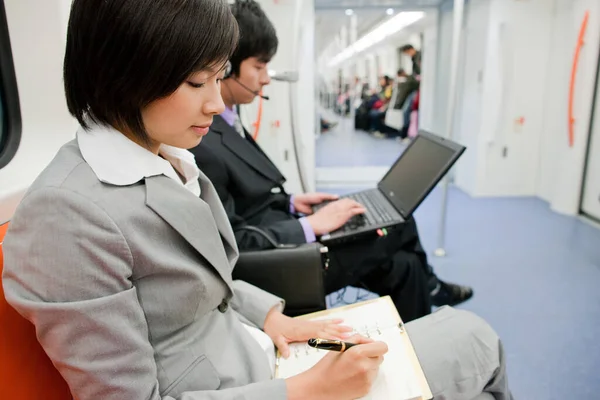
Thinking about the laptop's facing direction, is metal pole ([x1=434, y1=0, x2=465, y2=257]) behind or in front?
behind

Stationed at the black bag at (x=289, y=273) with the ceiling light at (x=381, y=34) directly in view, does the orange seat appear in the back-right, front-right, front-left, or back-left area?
back-left

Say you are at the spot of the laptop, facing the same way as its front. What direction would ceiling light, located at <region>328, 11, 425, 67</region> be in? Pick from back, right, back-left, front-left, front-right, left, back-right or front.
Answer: back-right

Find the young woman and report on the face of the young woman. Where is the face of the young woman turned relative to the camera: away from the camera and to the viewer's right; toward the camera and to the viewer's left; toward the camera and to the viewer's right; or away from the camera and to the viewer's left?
toward the camera and to the viewer's right

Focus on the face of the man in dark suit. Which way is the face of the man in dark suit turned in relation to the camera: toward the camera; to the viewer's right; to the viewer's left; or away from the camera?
to the viewer's right

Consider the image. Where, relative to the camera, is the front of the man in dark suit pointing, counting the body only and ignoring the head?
to the viewer's right

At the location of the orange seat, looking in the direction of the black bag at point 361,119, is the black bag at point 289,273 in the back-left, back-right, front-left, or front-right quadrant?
front-right

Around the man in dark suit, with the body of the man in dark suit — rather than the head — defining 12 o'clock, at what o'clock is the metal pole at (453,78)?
The metal pole is roughly at 10 o'clock from the man in dark suit.

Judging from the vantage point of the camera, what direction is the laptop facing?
facing the viewer and to the left of the viewer

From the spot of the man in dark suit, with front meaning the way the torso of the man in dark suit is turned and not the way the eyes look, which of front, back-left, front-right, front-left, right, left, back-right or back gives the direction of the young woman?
right

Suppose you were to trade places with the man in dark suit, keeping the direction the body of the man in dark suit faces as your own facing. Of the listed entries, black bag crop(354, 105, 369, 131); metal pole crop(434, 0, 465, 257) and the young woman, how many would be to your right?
1

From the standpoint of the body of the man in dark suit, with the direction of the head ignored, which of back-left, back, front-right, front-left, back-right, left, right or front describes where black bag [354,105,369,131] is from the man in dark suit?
left

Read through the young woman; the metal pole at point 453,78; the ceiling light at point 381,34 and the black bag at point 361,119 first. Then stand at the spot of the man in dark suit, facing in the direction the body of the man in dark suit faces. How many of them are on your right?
1

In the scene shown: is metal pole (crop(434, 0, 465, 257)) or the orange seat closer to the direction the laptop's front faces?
the orange seat

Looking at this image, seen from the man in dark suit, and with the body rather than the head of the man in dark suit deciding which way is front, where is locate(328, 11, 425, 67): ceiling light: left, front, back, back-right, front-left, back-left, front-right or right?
left

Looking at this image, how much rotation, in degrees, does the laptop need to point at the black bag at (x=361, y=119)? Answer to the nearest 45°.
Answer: approximately 135° to its right
